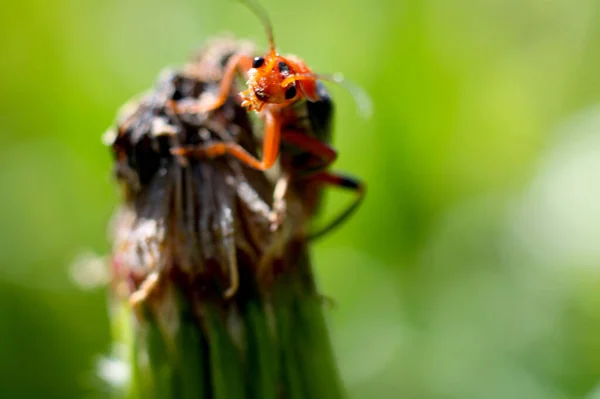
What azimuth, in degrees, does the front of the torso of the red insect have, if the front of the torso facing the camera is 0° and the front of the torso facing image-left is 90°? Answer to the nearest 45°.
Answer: approximately 45°
